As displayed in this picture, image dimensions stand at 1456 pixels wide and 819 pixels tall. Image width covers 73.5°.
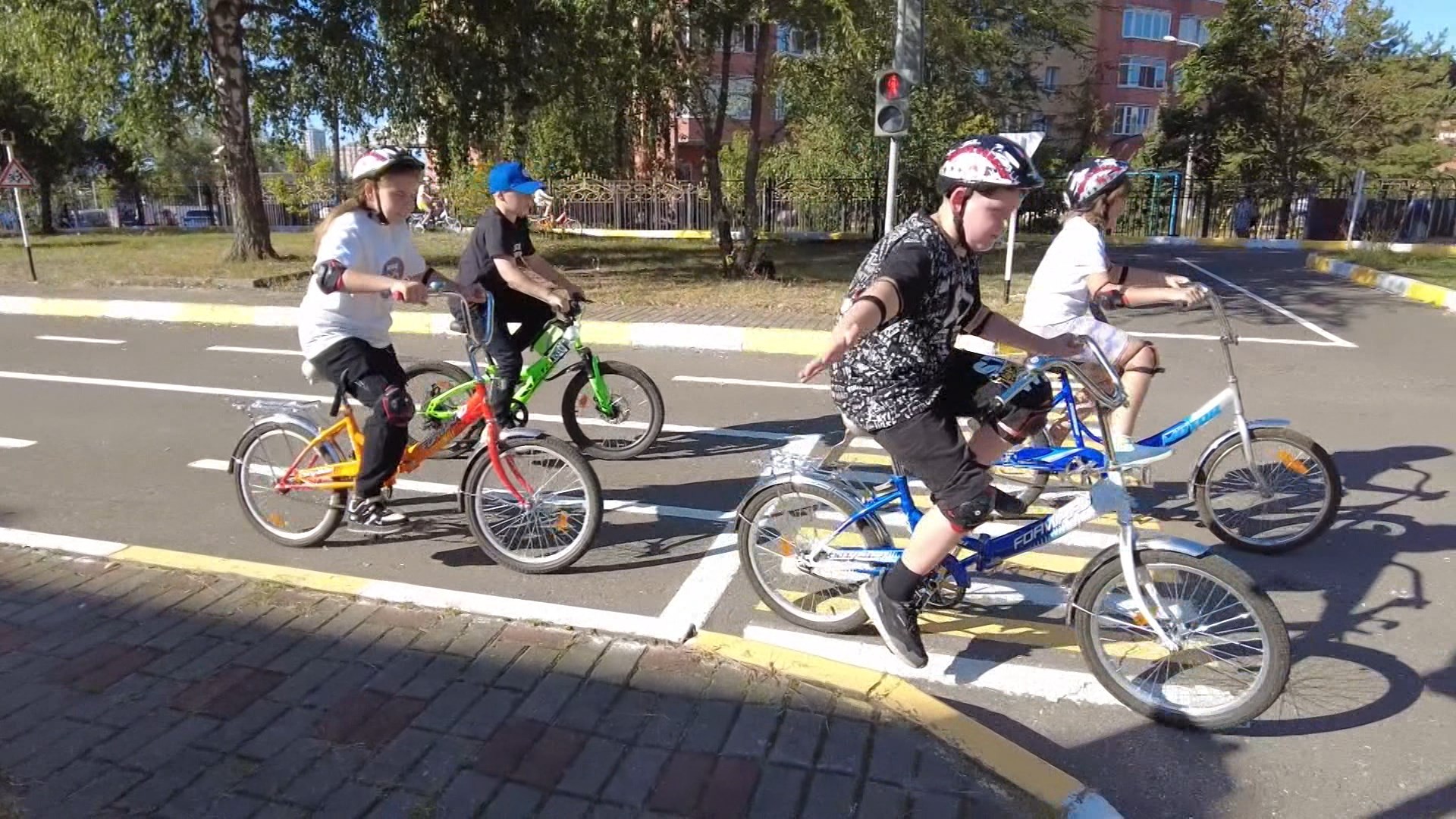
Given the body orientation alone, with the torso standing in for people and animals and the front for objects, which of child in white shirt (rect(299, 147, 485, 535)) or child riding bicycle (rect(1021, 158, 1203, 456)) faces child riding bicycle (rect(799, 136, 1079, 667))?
the child in white shirt

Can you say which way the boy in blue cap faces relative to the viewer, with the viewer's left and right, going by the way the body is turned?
facing to the right of the viewer

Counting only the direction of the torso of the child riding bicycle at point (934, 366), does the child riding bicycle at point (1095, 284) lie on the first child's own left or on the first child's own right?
on the first child's own left

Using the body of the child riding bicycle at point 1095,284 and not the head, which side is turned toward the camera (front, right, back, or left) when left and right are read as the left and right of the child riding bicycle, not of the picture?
right

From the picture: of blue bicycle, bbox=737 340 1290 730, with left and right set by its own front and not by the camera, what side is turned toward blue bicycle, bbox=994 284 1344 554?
left

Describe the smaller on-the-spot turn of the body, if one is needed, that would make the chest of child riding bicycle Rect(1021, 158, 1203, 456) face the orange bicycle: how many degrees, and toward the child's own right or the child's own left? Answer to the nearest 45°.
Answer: approximately 135° to the child's own right

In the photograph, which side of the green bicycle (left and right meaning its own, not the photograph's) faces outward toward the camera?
right

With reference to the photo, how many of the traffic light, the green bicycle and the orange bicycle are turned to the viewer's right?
2

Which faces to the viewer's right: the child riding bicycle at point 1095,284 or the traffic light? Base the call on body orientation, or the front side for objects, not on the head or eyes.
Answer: the child riding bicycle

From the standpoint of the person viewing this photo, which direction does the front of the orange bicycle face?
facing to the right of the viewer

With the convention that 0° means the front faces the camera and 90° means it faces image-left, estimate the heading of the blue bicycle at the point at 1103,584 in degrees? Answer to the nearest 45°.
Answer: approximately 315°

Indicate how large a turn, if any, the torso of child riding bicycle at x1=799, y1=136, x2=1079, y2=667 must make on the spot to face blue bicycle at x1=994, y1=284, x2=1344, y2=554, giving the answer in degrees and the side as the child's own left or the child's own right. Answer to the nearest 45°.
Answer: approximately 90° to the child's own left

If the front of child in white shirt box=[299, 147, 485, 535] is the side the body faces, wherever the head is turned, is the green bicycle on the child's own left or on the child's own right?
on the child's own left

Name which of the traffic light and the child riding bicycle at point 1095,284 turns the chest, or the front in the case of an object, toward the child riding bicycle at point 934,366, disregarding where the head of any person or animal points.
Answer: the traffic light

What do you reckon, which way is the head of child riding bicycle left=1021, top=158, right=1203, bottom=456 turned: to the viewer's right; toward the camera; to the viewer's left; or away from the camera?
to the viewer's right
